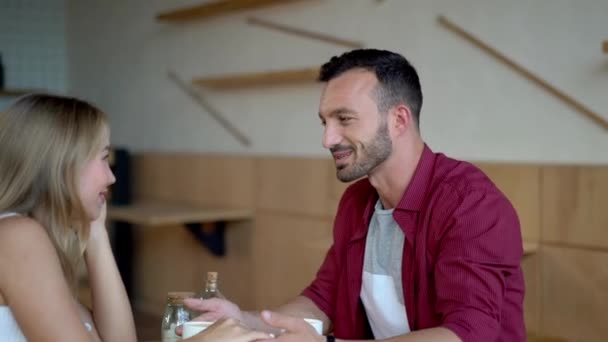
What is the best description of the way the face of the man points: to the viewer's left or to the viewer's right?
to the viewer's left

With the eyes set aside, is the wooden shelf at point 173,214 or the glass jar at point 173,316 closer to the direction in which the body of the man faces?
the glass jar

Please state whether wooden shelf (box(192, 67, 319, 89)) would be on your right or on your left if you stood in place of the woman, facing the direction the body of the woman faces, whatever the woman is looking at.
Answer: on your left

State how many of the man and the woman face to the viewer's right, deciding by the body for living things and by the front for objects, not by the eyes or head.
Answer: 1

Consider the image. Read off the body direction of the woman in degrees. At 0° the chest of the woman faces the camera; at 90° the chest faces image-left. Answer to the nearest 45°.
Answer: approximately 270°

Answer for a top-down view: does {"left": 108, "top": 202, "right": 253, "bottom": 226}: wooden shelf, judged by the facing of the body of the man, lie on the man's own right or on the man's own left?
on the man's own right

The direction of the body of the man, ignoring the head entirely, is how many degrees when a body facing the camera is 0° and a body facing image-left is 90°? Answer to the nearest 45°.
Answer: approximately 45°

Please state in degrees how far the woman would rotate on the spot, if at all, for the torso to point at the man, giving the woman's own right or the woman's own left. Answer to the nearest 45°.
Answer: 0° — they already face them

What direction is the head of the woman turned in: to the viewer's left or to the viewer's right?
to the viewer's right

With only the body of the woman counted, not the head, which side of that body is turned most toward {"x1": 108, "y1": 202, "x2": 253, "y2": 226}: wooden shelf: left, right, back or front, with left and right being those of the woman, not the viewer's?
left

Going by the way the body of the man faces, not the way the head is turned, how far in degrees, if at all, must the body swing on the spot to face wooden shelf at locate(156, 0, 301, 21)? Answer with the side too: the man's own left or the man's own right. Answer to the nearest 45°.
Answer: approximately 135° to the man's own right
